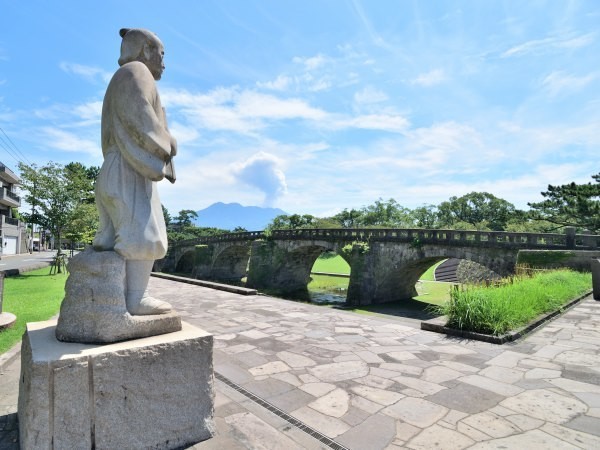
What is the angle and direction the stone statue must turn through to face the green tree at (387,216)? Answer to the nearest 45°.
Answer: approximately 45° to its left

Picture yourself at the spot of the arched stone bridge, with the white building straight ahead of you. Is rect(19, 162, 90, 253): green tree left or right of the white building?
left

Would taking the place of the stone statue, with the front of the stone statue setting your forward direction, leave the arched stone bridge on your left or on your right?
on your left

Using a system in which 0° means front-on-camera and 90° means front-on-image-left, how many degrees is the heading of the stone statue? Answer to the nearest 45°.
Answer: approximately 270°

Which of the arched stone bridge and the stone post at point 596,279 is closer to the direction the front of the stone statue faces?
the stone post

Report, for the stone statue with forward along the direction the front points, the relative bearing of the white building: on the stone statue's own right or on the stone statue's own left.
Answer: on the stone statue's own left

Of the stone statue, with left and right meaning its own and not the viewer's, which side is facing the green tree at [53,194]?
left
